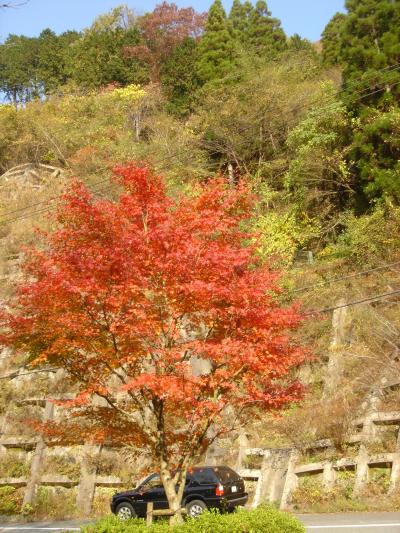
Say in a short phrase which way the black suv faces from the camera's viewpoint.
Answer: facing away from the viewer and to the left of the viewer

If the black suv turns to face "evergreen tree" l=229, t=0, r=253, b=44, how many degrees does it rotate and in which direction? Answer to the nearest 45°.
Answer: approximately 45° to its right

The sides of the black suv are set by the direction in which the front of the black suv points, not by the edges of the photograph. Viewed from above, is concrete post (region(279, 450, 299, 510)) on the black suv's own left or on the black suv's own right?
on the black suv's own right

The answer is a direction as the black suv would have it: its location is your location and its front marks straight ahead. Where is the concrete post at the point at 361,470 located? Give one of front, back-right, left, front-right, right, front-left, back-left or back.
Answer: back-right

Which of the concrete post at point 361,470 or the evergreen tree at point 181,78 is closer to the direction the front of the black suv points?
the evergreen tree

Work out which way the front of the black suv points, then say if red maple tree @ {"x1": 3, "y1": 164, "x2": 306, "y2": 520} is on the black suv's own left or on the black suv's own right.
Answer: on the black suv's own left

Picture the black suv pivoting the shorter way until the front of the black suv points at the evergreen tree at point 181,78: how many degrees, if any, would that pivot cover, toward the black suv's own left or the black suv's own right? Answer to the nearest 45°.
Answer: approximately 45° to the black suv's own right

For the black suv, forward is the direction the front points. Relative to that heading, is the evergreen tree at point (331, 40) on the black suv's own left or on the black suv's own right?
on the black suv's own right

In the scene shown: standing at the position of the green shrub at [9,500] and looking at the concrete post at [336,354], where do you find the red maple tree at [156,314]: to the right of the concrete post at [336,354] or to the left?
right

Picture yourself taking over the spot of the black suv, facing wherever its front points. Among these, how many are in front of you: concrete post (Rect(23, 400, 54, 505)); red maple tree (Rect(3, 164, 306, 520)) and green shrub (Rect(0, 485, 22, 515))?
2
